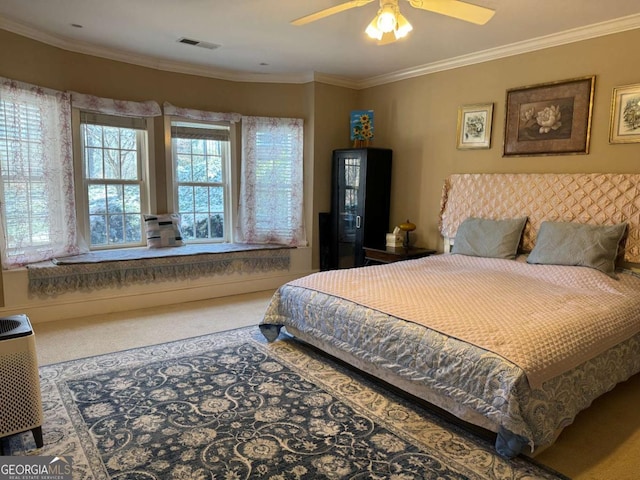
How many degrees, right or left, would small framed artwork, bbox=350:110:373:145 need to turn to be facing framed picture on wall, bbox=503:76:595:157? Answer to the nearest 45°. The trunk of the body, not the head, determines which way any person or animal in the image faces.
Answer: approximately 45° to its left

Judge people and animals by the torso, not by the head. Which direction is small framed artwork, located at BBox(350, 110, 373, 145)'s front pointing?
toward the camera

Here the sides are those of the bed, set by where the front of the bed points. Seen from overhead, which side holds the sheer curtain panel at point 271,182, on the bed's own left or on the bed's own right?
on the bed's own right

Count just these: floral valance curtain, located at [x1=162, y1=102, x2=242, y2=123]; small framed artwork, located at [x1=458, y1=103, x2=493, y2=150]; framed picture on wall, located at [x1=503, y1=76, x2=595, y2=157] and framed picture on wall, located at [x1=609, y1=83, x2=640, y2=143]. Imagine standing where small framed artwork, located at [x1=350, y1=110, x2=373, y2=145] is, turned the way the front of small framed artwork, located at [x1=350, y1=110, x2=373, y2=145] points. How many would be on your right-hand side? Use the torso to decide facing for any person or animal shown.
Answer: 1

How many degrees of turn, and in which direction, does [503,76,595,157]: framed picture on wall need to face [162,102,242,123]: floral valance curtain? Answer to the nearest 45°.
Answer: approximately 45° to its right

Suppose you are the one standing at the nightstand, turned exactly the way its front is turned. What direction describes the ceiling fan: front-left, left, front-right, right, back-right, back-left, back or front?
front-left

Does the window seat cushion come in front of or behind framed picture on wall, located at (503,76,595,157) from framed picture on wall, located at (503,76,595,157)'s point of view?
in front

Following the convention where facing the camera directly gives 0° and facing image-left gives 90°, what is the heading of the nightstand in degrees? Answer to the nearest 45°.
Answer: approximately 45°

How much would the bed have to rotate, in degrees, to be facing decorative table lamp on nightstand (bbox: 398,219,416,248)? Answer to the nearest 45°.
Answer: approximately 90° to its right

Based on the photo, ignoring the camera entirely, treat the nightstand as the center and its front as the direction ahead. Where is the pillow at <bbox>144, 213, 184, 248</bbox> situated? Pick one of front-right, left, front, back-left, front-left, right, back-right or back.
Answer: front-right

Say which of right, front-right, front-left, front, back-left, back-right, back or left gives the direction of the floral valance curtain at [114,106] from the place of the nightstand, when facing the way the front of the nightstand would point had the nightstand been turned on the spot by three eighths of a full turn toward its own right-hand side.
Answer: left

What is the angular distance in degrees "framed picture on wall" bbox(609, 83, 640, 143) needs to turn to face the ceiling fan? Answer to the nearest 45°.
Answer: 0° — it already faces it

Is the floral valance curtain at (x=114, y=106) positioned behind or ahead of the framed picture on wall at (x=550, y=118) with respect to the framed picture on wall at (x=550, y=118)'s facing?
ahead

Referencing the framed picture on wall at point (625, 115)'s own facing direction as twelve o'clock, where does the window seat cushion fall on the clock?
The window seat cushion is roughly at 1 o'clock from the framed picture on wall.

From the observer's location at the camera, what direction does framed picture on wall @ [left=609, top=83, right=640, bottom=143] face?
facing the viewer and to the left of the viewer

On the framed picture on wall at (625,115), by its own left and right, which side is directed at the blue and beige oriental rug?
front

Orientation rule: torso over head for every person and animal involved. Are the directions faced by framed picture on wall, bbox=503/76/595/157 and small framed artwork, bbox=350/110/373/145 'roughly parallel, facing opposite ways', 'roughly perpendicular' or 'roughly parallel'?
roughly perpendicular
